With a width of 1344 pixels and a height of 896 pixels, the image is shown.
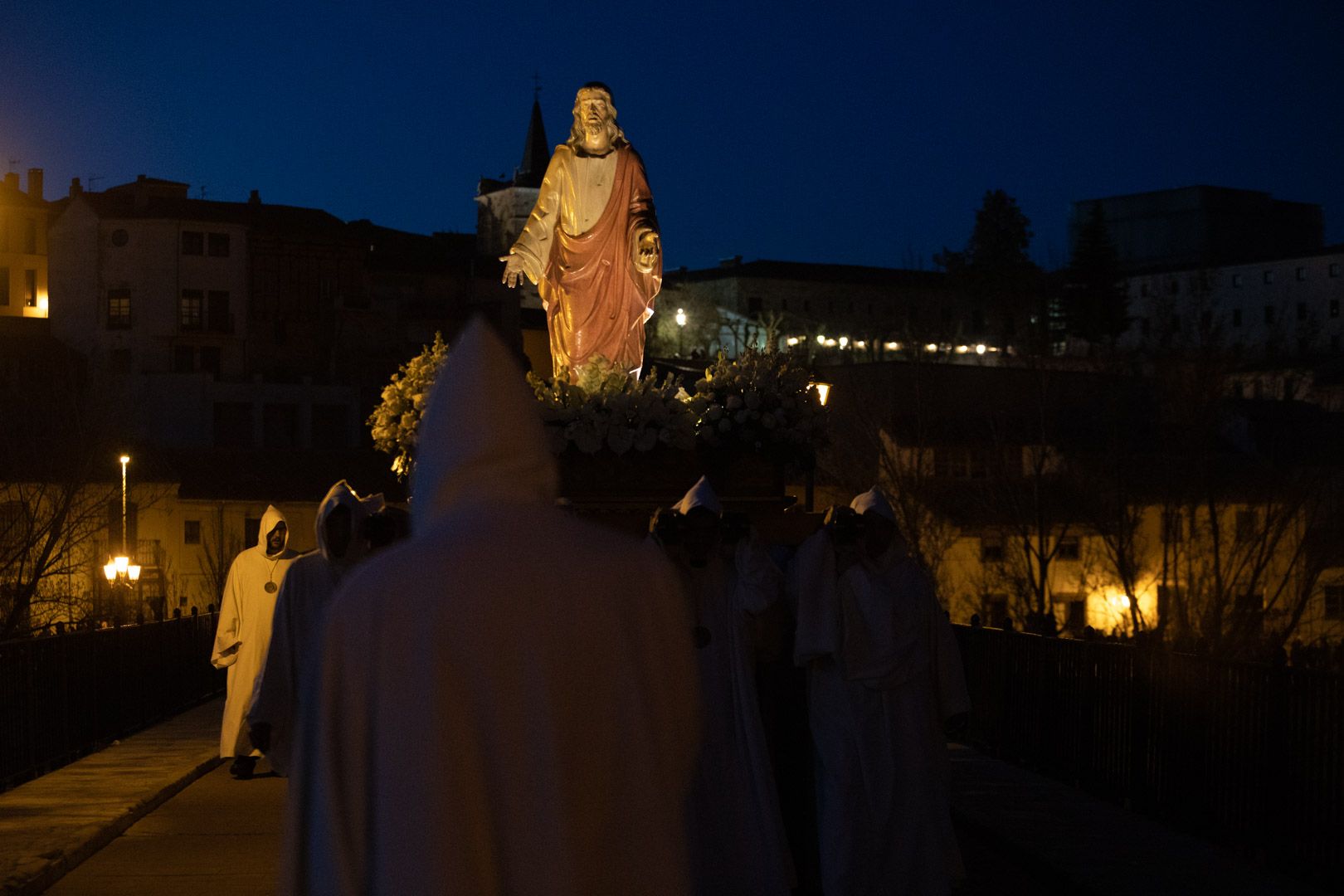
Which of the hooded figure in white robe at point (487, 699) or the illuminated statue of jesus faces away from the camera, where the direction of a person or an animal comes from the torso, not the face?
the hooded figure in white robe

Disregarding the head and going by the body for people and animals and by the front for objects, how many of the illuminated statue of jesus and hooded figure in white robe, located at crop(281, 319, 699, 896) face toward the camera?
1

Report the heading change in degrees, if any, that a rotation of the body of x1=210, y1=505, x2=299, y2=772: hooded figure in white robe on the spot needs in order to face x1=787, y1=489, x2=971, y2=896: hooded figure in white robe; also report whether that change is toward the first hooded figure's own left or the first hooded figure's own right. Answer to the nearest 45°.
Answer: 0° — they already face them

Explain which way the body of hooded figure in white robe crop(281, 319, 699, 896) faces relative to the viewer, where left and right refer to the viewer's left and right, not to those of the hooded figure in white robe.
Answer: facing away from the viewer

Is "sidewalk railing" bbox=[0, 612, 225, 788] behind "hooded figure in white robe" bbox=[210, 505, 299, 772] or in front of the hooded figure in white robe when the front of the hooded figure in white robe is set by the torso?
behind

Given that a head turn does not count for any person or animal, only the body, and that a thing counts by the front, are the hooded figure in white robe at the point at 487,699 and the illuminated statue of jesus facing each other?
yes

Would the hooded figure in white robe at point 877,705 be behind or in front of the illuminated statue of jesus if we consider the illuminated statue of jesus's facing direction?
in front

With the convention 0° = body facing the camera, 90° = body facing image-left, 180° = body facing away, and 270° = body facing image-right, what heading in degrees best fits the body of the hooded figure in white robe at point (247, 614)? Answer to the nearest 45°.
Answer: approximately 315°

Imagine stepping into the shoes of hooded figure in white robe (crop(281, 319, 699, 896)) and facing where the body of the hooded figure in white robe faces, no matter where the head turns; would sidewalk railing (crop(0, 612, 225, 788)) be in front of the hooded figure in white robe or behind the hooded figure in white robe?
in front

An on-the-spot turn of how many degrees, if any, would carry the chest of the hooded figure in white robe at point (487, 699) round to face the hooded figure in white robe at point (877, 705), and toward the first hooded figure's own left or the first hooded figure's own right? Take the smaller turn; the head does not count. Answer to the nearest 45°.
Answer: approximately 45° to the first hooded figure's own right

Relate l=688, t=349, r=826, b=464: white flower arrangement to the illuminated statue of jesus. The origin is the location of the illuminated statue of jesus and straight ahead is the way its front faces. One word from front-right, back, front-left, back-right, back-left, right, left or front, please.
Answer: front-left
